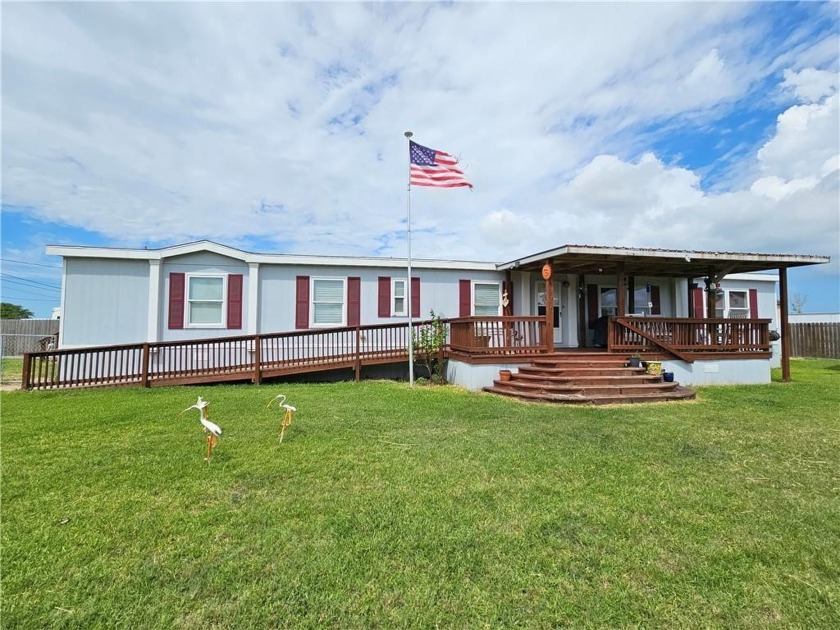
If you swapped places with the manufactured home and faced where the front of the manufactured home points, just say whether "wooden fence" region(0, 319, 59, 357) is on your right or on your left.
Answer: on your right

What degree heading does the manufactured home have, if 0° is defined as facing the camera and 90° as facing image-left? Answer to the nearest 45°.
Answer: approximately 0°

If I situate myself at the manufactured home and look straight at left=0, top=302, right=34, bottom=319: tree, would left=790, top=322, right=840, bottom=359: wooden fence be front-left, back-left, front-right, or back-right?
back-right

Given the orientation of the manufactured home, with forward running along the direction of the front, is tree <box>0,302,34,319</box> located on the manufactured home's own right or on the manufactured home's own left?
on the manufactured home's own right

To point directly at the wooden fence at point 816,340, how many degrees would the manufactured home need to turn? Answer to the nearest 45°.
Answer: approximately 135° to its left

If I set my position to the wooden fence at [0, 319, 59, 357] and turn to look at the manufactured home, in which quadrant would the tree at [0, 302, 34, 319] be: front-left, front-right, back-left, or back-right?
back-left
